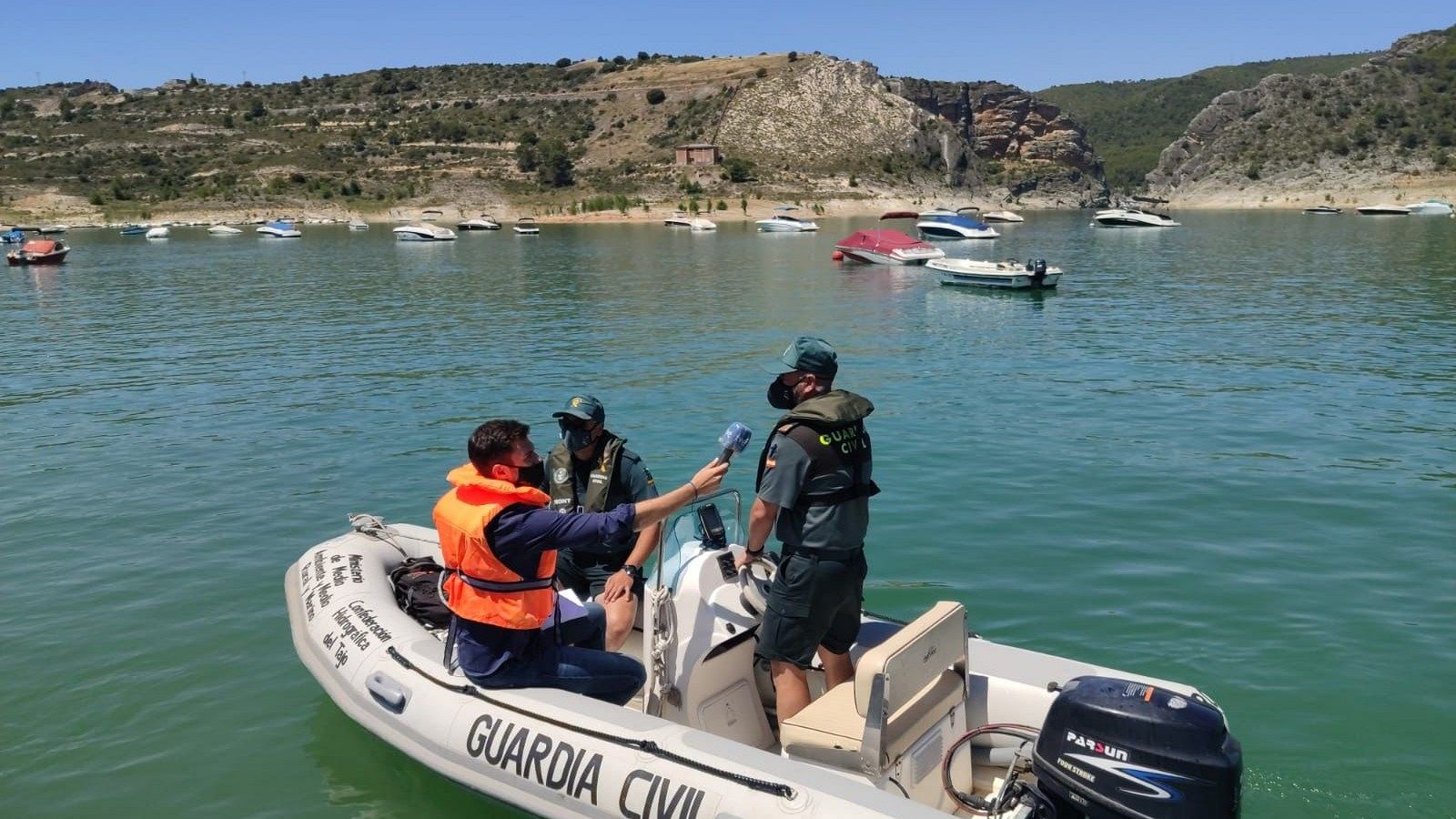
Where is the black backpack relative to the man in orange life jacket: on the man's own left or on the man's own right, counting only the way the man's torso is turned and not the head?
on the man's own left

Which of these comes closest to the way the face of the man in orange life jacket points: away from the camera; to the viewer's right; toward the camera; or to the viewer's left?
to the viewer's right

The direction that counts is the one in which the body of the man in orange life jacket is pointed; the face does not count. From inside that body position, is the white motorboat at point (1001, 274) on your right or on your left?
on your left

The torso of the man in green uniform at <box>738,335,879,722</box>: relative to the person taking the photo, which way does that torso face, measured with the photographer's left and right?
facing away from the viewer and to the left of the viewer

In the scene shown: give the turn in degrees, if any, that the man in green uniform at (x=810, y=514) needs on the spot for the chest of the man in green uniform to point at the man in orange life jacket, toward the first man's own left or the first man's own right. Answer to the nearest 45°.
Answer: approximately 45° to the first man's own left

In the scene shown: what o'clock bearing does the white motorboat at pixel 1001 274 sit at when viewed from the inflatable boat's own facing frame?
The white motorboat is roughly at 2 o'clock from the inflatable boat.

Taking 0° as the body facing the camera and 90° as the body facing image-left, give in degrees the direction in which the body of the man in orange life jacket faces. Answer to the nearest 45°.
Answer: approximately 270°

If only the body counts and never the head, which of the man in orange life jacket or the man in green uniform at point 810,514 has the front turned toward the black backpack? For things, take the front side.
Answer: the man in green uniform

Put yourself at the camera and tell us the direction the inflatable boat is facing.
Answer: facing away from the viewer and to the left of the viewer

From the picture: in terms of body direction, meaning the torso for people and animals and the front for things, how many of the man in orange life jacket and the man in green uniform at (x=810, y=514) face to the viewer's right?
1

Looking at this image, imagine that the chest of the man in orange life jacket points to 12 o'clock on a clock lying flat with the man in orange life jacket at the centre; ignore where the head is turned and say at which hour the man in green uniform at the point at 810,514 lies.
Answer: The man in green uniform is roughly at 12 o'clock from the man in orange life jacket.

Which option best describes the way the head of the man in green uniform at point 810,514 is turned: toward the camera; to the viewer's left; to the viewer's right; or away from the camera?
to the viewer's left

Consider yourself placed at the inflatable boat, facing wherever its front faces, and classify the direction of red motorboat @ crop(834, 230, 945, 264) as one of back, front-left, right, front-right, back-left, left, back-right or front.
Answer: front-right
